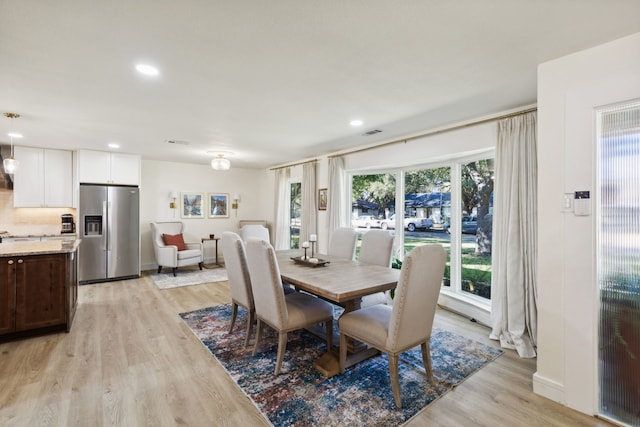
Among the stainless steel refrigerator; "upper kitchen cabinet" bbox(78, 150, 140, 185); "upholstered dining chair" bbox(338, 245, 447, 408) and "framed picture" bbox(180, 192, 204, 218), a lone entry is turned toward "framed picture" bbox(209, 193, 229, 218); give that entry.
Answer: the upholstered dining chair

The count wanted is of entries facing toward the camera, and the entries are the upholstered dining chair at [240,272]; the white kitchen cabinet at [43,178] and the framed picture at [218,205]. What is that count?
2

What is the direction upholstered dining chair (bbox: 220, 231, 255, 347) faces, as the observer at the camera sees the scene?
facing away from the viewer and to the right of the viewer

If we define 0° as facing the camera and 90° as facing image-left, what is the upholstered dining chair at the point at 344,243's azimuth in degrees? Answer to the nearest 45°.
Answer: approximately 45°

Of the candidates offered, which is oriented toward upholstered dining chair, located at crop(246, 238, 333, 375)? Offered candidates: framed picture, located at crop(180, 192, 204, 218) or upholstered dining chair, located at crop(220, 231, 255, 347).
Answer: the framed picture

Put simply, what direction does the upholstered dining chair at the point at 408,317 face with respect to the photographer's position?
facing away from the viewer and to the left of the viewer

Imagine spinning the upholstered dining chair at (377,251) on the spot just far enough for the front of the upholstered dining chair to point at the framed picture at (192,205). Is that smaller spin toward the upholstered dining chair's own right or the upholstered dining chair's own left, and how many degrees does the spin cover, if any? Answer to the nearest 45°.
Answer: approximately 90° to the upholstered dining chair's own right

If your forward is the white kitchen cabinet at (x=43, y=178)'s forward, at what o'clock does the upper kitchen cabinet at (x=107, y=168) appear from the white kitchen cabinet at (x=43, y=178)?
The upper kitchen cabinet is roughly at 10 o'clock from the white kitchen cabinet.

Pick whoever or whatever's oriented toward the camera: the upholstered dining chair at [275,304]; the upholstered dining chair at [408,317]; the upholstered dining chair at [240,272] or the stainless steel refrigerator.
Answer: the stainless steel refrigerator

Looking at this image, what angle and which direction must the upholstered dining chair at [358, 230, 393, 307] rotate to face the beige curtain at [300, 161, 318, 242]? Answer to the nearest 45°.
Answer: approximately 90° to its right
